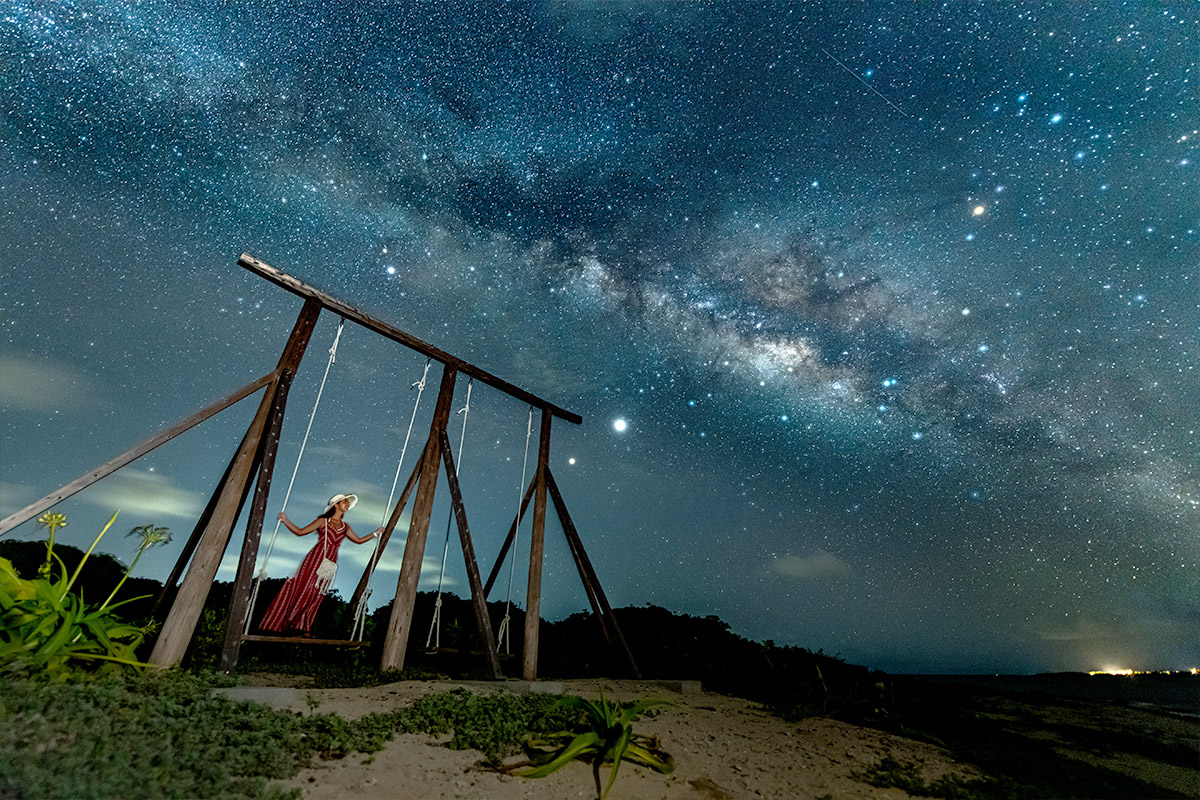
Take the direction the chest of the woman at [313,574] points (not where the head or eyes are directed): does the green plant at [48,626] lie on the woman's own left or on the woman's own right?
on the woman's own right

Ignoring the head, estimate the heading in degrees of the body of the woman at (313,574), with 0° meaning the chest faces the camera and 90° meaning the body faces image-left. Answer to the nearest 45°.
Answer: approximately 315°

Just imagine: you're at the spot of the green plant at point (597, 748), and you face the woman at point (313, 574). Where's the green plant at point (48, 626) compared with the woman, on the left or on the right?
left

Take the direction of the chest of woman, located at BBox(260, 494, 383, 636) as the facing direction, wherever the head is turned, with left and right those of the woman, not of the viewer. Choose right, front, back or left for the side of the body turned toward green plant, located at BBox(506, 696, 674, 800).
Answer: front

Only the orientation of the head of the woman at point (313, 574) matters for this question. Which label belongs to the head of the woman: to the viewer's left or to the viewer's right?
to the viewer's right

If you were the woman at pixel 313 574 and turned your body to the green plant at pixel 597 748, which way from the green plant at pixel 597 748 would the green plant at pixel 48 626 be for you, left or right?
right
